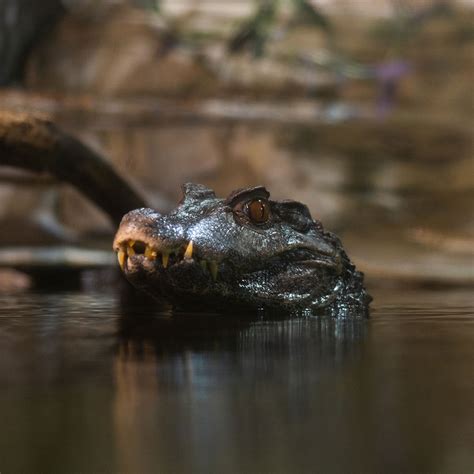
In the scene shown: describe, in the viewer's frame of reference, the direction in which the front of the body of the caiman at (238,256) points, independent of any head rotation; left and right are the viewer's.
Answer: facing the viewer and to the left of the viewer
